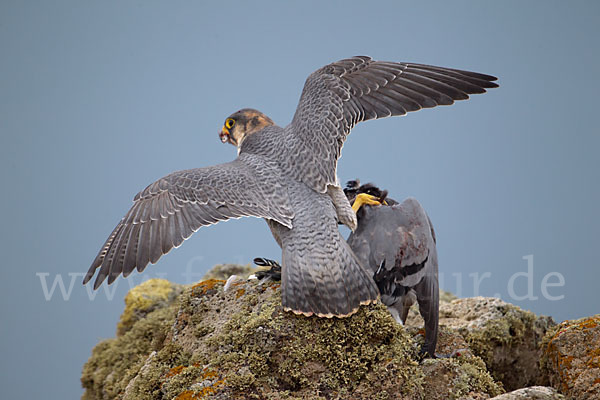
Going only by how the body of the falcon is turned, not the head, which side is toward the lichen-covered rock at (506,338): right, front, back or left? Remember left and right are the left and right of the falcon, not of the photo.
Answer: right

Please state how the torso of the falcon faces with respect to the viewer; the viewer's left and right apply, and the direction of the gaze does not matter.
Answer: facing away from the viewer and to the left of the viewer

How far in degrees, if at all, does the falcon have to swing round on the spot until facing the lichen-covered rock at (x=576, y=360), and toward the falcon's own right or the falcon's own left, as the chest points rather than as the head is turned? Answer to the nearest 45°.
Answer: approximately 135° to the falcon's own right

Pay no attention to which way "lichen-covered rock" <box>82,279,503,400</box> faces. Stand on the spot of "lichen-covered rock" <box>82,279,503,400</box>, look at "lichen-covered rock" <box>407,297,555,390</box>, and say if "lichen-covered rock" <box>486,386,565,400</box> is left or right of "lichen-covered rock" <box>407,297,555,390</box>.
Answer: right
